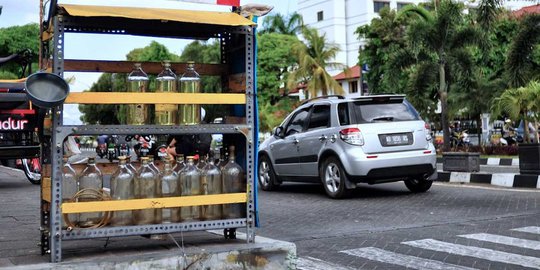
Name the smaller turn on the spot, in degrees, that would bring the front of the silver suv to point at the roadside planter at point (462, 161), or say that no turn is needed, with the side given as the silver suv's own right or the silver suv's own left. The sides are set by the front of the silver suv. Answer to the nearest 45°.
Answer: approximately 90° to the silver suv's own right

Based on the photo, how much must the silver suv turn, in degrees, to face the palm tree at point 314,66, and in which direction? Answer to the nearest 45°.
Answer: approximately 45° to its right

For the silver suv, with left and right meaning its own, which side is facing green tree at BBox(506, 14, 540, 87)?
right

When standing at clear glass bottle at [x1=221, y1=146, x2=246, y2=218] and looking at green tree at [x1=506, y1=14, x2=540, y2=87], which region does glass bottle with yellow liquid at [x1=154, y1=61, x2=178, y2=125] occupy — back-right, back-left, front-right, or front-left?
back-left

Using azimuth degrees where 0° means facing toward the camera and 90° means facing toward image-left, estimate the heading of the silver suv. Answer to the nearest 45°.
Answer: approximately 135°

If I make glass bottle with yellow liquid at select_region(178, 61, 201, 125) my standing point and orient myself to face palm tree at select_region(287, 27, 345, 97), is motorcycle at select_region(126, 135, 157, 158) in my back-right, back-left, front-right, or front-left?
front-left

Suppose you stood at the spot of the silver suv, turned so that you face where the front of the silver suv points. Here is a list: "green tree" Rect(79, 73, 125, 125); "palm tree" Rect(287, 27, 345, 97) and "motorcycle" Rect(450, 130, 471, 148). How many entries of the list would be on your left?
1

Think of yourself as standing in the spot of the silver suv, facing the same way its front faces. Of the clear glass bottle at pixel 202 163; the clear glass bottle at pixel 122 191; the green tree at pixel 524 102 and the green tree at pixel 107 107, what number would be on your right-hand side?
1

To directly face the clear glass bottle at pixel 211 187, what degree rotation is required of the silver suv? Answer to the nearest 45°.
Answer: approximately 135° to its left

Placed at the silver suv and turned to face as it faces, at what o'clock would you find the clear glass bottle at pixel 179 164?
The clear glass bottle is roughly at 8 o'clock from the silver suv.

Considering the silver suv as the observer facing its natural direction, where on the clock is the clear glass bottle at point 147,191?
The clear glass bottle is roughly at 8 o'clock from the silver suv.

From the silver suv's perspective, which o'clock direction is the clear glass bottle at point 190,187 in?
The clear glass bottle is roughly at 8 o'clock from the silver suv.

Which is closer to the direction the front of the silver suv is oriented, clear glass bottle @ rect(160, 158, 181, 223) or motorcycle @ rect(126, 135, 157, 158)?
the motorcycle

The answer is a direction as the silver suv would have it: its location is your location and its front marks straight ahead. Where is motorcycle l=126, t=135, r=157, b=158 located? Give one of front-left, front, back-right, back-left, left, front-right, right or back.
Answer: front

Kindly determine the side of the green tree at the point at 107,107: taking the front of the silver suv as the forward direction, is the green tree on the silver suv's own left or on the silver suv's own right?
on the silver suv's own left

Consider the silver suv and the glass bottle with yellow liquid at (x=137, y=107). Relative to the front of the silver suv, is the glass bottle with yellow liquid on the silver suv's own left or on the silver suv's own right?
on the silver suv's own left

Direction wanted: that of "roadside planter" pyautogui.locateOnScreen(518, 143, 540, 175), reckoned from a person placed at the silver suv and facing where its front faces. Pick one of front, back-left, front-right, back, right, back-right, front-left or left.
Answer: right
